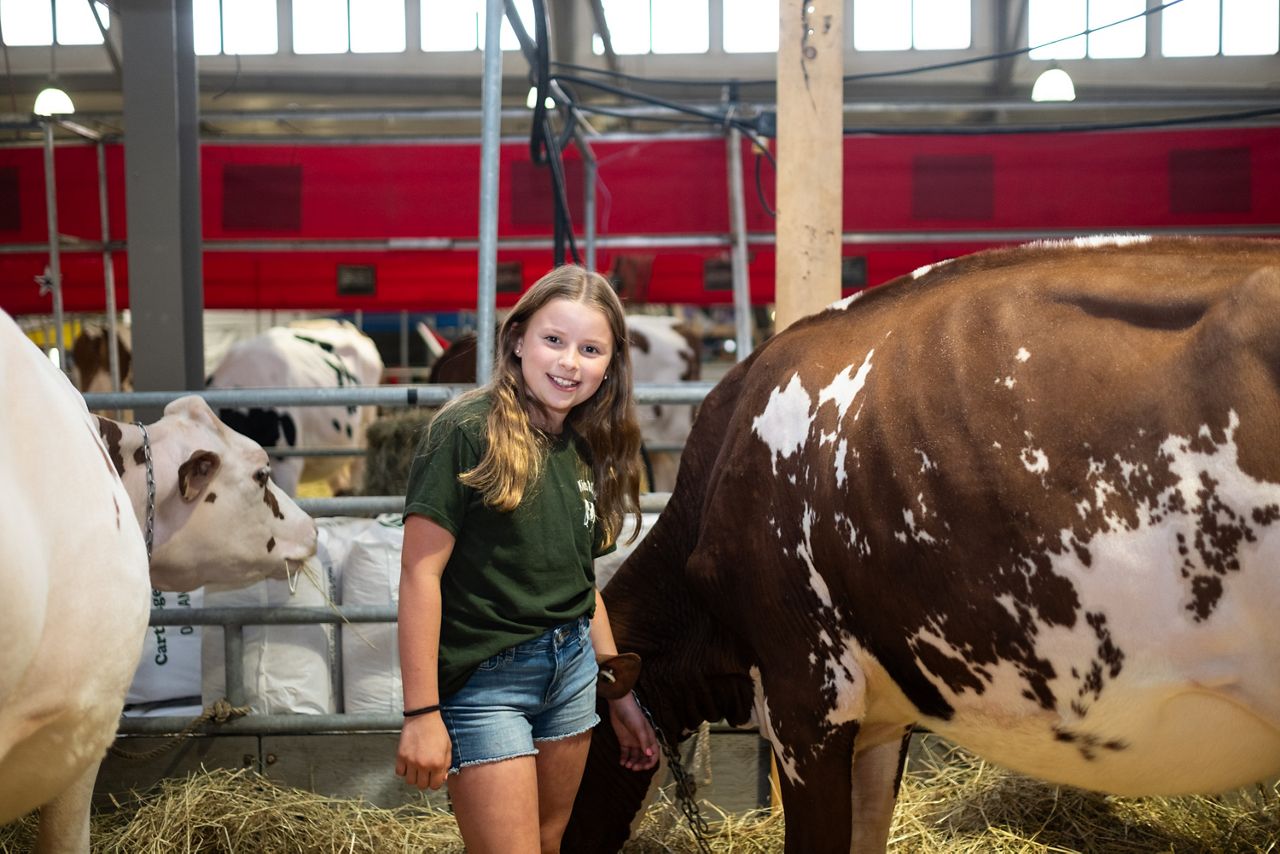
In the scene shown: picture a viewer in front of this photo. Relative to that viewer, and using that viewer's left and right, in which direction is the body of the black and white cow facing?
facing away from the viewer and to the left of the viewer

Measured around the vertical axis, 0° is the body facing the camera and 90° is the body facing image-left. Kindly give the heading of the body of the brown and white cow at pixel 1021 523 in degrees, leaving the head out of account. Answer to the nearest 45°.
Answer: approximately 90°

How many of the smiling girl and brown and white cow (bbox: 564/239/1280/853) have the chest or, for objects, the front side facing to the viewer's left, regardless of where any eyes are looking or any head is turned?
1

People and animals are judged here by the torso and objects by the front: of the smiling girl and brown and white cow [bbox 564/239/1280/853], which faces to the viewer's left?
the brown and white cow

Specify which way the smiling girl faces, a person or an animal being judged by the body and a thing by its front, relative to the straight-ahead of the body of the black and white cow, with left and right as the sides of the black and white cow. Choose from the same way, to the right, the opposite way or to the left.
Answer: the opposite way

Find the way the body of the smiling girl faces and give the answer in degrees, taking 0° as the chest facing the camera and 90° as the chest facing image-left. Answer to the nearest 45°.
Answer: approximately 315°

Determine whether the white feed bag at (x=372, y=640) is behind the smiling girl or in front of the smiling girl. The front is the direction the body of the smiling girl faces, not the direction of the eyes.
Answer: behind

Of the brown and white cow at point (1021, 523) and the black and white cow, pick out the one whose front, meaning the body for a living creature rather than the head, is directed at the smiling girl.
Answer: the brown and white cow

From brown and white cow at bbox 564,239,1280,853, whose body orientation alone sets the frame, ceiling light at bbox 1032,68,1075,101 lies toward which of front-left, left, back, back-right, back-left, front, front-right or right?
right
